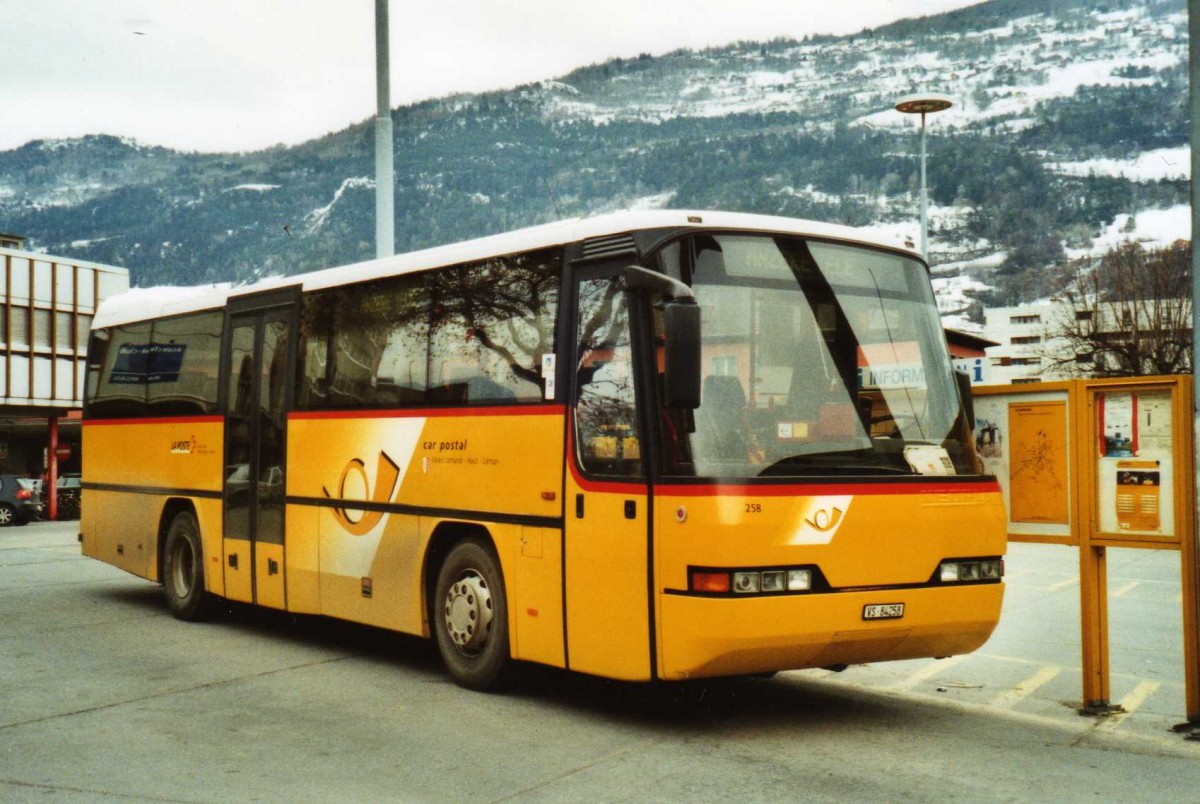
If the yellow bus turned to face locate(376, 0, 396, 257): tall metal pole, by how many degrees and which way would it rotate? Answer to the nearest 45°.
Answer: approximately 135° to its left

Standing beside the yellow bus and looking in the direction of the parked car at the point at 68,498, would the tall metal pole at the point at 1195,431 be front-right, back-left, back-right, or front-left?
back-right

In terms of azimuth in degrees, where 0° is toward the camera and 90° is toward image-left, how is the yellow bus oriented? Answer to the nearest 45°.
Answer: approximately 315°

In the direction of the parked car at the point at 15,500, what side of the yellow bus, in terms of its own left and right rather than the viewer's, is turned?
back
